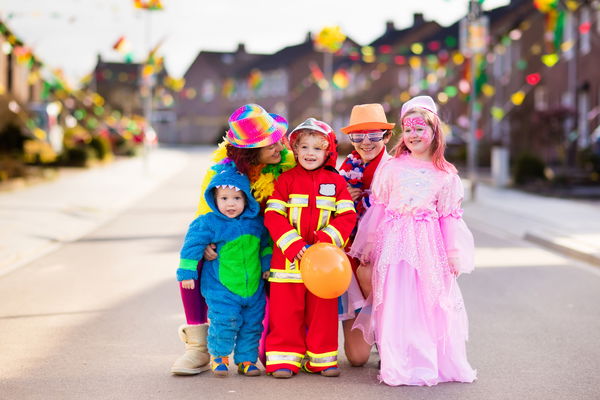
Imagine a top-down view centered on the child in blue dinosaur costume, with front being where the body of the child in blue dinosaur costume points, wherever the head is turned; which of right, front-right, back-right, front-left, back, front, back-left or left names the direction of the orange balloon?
front-left

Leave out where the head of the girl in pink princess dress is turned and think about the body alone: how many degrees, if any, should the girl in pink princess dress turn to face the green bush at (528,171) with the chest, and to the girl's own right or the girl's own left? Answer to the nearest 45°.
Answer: approximately 180°

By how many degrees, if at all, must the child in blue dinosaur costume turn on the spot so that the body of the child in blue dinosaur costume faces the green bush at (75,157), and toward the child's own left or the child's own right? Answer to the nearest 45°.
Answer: approximately 180°

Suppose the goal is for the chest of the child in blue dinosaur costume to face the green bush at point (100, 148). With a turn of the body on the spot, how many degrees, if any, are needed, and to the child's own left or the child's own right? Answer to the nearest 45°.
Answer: approximately 180°

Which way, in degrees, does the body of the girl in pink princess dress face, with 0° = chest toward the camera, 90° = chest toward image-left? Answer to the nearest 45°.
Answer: approximately 0°

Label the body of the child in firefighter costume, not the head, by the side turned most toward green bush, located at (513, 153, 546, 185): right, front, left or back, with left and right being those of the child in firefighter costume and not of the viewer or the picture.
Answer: back

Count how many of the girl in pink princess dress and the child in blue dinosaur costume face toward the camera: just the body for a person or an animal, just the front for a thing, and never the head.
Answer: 2

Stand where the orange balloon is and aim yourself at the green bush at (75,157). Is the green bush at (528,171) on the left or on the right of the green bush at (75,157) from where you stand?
right

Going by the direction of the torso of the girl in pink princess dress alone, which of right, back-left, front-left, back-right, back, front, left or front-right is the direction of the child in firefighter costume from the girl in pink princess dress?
right
